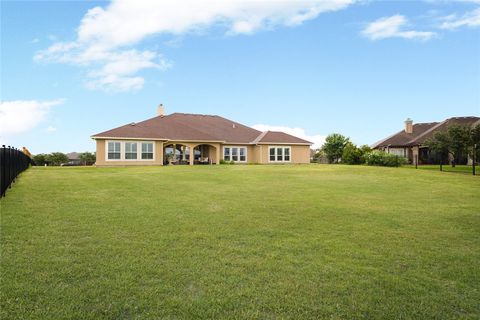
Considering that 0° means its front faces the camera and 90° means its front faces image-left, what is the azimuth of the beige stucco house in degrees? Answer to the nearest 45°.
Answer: approximately 180°

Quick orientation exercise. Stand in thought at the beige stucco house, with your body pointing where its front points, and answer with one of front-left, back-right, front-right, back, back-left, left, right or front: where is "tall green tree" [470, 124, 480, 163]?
back-right

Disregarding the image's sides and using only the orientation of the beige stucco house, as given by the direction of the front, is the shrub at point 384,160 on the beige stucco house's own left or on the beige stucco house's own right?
on the beige stucco house's own right
